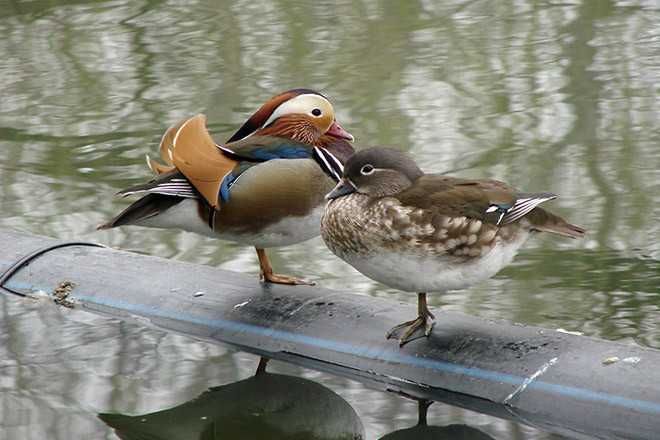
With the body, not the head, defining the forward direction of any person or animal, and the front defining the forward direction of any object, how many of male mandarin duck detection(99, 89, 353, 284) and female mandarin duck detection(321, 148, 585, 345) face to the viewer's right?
1

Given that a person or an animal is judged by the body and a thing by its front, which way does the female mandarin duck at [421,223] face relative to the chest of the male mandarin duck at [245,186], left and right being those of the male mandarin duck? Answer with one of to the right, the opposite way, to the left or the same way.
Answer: the opposite way

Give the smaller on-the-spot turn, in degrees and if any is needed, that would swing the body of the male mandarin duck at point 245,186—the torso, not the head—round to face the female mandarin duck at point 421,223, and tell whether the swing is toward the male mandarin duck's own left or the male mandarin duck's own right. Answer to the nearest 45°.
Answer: approximately 45° to the male mandarin duck's own right

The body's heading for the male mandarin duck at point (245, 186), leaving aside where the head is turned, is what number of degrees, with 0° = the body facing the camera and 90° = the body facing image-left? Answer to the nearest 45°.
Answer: approximately 270°

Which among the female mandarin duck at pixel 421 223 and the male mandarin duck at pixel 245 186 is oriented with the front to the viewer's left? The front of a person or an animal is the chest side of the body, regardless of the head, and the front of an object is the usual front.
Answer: the female mandarin duck

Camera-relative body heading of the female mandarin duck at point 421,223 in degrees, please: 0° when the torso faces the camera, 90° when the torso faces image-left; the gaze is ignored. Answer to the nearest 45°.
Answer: approximately 90°
